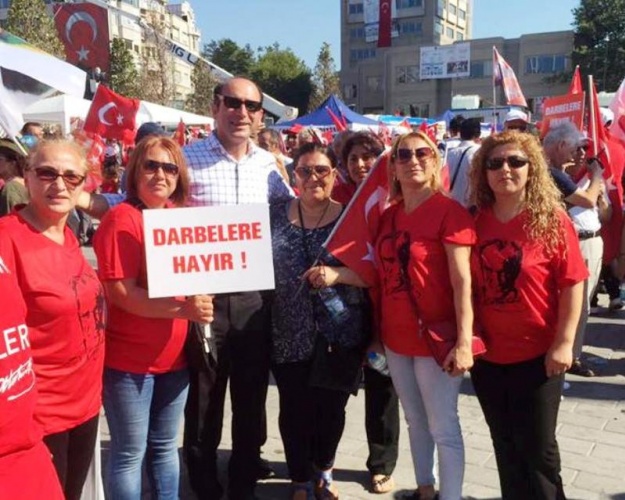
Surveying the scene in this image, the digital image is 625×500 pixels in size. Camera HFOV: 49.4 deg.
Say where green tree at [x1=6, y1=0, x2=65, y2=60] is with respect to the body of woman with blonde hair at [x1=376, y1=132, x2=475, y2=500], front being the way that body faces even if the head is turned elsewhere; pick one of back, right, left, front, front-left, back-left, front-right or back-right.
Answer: right

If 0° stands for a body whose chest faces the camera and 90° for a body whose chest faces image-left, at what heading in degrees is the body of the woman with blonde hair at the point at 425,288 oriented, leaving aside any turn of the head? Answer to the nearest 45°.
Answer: approximately 45°

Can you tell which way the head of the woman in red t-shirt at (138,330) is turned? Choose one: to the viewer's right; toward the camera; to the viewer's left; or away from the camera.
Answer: toward the camera

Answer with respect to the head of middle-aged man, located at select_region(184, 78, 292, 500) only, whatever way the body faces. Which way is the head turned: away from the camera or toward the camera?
toward the camera

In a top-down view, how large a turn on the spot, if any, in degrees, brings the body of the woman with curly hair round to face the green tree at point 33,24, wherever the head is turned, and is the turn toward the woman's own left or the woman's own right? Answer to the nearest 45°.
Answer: approximately 90° to the woman's own right

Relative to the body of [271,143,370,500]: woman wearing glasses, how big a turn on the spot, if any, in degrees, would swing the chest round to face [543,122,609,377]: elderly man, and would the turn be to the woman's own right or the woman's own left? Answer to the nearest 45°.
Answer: approximately 135° to the woman's own left

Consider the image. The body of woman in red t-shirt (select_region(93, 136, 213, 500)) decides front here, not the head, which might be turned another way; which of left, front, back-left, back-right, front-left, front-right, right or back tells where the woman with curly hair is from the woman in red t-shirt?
front-left

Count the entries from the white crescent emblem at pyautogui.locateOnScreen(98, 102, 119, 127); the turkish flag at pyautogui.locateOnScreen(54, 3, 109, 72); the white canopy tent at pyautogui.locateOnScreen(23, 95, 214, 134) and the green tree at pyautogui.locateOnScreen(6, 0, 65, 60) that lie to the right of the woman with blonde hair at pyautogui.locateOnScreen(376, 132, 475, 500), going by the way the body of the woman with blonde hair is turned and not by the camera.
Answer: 4

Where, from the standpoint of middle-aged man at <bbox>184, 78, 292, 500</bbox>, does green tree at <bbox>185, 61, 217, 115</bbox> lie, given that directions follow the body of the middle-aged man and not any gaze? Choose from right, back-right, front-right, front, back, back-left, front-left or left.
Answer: back

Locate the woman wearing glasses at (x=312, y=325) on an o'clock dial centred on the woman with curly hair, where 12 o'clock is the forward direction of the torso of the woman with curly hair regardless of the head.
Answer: The woman wearing glasses is roughly at 2 o'clock from the woman with curly hair.

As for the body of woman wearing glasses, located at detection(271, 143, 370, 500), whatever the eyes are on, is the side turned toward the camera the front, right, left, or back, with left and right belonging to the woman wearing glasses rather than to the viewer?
front

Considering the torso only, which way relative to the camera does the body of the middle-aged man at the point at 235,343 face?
toward the camera

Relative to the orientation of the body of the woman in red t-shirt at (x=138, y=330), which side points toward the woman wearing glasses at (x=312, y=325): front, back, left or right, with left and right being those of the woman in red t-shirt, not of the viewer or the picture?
left

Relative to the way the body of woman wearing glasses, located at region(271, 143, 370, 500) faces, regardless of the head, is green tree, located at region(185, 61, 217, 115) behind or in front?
behind

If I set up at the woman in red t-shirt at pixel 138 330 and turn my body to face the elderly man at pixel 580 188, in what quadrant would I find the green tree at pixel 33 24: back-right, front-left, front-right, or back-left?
front-left

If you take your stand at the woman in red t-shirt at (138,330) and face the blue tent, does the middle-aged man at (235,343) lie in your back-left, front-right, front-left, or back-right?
front-right

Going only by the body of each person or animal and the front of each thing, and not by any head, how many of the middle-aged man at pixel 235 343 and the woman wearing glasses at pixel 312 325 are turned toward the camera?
2
